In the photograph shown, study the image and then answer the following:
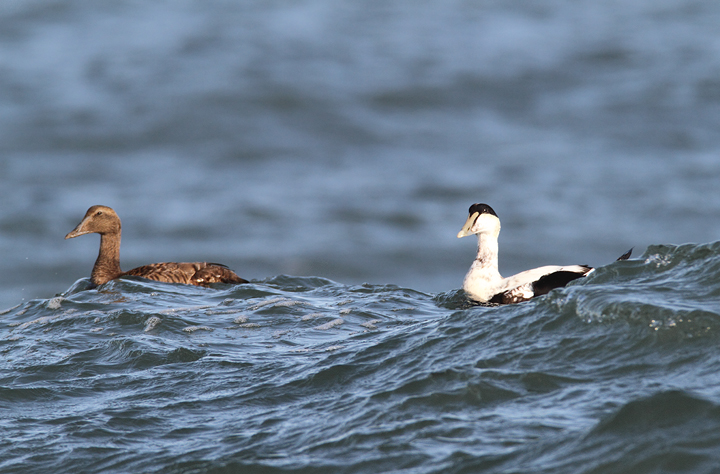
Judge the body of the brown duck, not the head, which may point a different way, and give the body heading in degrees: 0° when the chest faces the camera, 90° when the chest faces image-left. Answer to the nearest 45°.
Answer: approximately 90°

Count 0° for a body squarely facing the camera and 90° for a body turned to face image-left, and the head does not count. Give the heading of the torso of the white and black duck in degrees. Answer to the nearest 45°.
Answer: approximately 90°

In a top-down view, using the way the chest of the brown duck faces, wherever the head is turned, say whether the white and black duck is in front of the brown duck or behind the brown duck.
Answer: behind

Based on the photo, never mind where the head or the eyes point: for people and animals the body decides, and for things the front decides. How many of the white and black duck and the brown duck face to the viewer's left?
2

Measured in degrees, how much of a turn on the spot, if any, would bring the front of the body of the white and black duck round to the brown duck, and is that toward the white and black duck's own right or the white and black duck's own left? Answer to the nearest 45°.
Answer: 0° — it already faces it

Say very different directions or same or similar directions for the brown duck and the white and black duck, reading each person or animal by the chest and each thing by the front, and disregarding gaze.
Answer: same or similar directions
